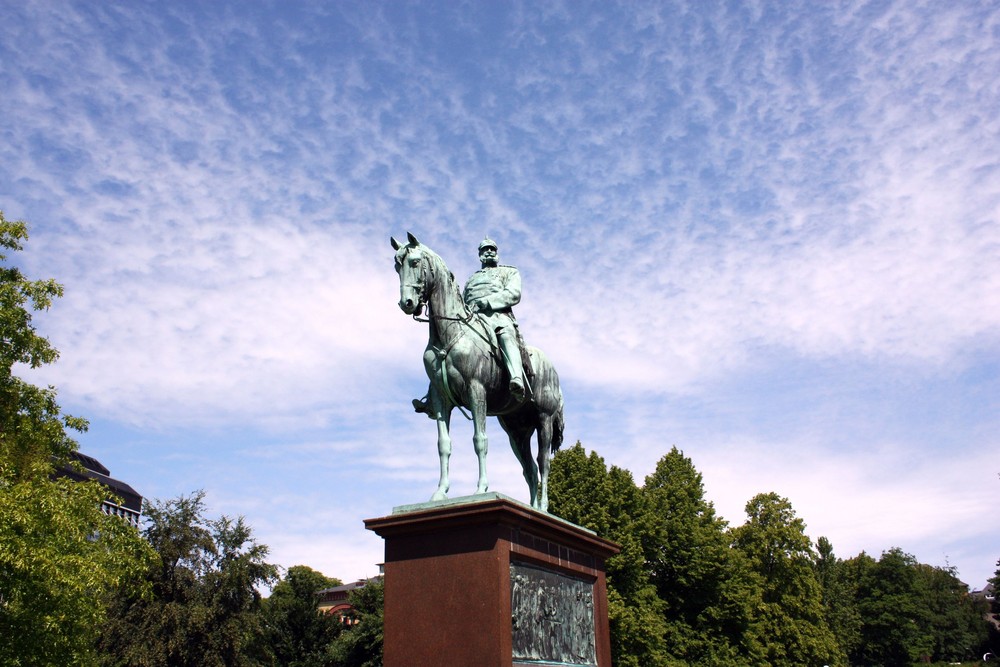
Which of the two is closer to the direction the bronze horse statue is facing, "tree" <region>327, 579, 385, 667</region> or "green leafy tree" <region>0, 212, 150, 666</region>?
the green leafy tree

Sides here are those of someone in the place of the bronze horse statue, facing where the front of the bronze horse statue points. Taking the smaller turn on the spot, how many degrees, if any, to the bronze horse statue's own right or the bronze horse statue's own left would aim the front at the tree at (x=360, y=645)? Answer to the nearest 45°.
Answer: approximately 135° to the bronze horse statue's own right

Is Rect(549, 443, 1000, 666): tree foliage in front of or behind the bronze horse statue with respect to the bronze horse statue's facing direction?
behind

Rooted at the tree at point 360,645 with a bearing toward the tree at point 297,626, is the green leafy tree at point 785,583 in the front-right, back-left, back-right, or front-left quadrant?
back-right

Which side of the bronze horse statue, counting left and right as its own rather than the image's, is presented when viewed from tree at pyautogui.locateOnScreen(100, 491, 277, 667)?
right

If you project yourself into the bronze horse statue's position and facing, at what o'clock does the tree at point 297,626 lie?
The tree is roughly at 4 o'clock from the bronze horse statue.

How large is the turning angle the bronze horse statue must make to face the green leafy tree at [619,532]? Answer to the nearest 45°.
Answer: approximately 135° to its right

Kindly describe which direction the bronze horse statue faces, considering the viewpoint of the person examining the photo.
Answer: facing the viewer and to the left of the viewer

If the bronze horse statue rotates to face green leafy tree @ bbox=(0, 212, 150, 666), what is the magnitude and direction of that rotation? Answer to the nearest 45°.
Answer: approximately 90° to its right
